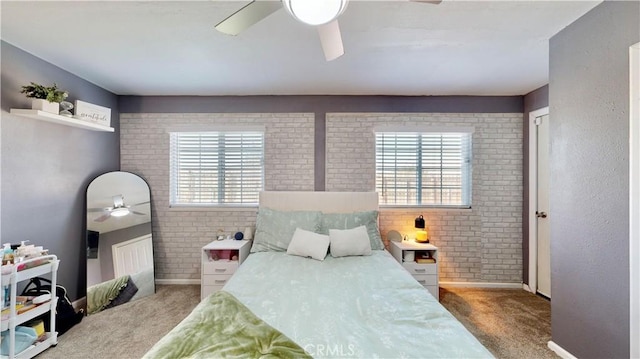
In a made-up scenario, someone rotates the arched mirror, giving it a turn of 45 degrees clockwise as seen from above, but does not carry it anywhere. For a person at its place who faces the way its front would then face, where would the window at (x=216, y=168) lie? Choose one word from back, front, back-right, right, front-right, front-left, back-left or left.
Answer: left

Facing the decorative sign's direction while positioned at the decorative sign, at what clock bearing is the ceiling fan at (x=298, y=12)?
The ceiling fan is roughly at 1 o'clock from the decorative sign.

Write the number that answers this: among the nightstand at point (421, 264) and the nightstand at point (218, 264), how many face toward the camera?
2

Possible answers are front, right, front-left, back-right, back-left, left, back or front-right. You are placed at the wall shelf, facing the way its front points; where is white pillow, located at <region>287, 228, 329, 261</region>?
front

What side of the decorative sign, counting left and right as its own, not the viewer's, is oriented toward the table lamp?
front

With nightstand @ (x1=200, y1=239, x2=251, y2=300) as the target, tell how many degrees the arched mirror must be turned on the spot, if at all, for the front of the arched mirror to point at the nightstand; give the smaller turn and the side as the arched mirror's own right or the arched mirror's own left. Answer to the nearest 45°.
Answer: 0° — it already faces it

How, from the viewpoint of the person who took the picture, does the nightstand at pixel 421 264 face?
facing the viewer

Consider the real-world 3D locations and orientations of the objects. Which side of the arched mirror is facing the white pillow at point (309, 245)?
front

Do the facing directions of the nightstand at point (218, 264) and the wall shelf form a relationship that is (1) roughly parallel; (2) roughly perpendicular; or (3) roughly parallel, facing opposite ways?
roughly perpendicular

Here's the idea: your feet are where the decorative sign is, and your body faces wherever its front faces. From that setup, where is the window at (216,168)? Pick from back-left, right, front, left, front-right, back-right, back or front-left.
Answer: front-left

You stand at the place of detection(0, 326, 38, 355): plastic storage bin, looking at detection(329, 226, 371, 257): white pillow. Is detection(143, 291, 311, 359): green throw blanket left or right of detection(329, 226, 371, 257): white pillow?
right

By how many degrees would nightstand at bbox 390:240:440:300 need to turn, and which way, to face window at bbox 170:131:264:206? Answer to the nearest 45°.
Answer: approximately 90° to its right

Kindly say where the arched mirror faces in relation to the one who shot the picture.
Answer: facing the viewer and to the right of the viewer

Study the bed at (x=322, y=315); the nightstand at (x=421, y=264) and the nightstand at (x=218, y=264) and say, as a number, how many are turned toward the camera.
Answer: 3

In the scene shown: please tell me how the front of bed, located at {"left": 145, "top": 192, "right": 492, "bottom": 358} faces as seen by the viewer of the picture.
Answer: facing the viewer
